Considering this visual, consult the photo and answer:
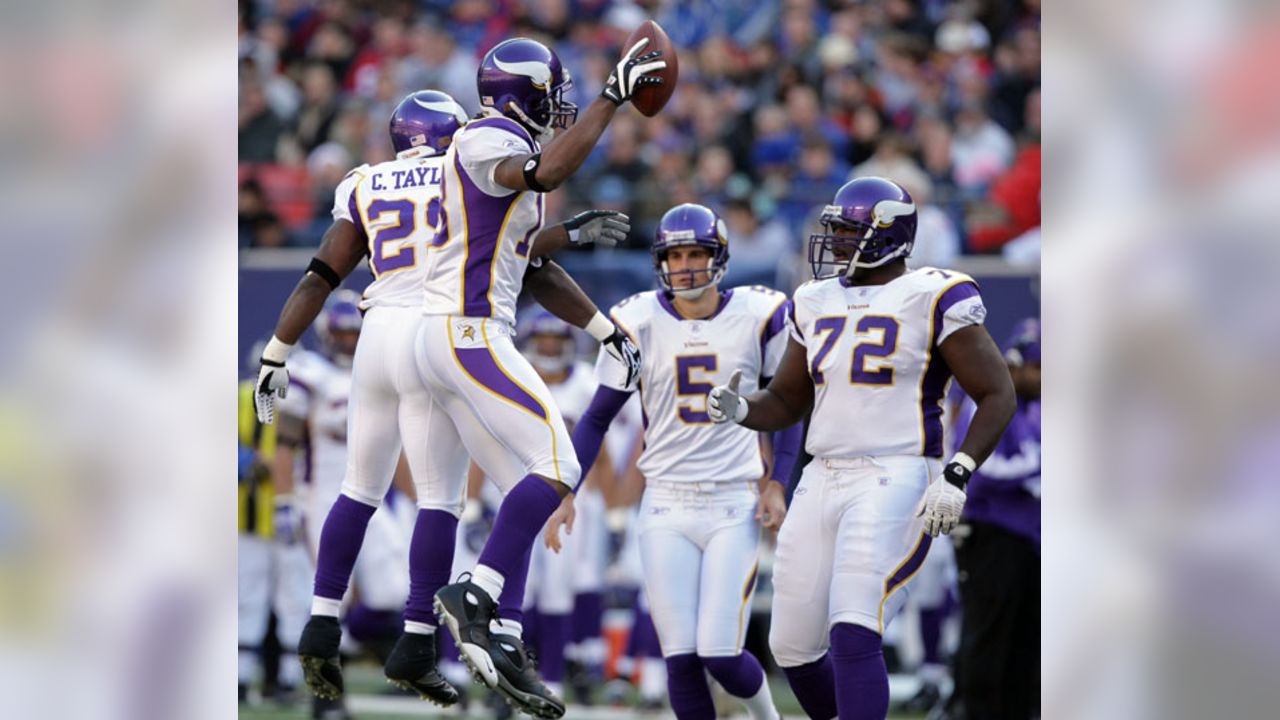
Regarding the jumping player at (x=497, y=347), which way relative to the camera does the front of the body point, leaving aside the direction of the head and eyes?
to the viewer's right

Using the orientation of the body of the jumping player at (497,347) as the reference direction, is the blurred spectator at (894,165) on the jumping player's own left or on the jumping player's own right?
on the jumping player's own left

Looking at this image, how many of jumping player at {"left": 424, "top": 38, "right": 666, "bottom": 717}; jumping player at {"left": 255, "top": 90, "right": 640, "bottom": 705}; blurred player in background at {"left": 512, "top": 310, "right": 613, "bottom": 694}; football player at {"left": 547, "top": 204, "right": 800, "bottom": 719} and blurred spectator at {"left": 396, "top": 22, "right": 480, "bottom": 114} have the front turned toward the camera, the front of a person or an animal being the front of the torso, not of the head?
3

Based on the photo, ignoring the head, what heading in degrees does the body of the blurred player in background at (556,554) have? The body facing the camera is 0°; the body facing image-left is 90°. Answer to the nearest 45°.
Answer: approximately 0°

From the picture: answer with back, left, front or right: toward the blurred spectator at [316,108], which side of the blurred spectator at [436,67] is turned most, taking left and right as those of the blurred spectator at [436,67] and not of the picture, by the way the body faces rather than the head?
right

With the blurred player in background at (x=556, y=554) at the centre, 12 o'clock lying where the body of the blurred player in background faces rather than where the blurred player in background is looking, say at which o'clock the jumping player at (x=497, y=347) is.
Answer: The jumping player is roughly at 12 o'clock from the blurred player in background.

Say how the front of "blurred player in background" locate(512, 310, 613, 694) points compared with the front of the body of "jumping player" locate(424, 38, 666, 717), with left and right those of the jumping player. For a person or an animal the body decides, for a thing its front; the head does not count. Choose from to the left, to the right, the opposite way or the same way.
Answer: to the right
